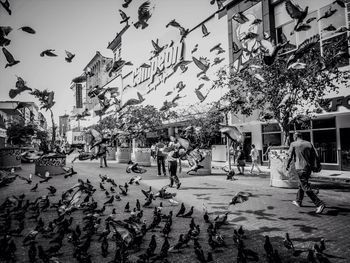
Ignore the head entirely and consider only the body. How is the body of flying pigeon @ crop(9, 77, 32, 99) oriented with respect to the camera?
to the viewer's right

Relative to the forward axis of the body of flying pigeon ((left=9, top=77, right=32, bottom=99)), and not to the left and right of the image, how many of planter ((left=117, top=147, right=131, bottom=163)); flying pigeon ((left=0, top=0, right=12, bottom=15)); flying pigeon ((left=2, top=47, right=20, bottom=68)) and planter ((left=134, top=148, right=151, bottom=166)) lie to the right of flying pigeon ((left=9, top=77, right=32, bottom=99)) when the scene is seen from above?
2

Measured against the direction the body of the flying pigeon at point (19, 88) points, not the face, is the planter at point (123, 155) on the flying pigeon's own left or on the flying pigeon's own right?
on the flying pigeon's own left

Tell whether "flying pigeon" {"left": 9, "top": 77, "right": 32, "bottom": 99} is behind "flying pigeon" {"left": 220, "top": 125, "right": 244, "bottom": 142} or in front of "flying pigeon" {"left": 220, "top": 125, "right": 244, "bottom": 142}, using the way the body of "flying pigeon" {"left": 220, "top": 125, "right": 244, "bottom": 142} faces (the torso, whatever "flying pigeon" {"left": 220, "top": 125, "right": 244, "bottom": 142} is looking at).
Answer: behind

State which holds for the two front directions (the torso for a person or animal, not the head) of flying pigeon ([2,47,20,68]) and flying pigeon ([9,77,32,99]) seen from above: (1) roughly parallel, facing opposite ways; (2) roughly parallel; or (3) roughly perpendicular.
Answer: roughly parallel

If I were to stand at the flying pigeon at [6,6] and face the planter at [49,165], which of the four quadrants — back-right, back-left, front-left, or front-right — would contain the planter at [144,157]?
front-right
